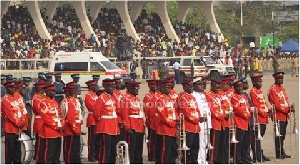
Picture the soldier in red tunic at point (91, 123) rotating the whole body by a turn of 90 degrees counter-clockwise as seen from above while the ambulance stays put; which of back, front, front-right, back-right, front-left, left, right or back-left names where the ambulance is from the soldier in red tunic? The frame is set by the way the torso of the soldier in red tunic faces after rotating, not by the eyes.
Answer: front-left

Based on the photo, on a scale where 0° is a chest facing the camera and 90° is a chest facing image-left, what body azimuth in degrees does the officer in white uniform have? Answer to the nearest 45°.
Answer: approximately 315°

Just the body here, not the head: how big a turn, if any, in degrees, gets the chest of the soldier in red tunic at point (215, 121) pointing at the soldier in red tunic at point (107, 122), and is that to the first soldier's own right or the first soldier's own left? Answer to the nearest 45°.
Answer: approximately 135° to the first soldier's own right

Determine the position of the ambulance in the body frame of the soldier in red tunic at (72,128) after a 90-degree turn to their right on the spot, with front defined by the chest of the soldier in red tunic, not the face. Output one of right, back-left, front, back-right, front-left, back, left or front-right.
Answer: back-right
